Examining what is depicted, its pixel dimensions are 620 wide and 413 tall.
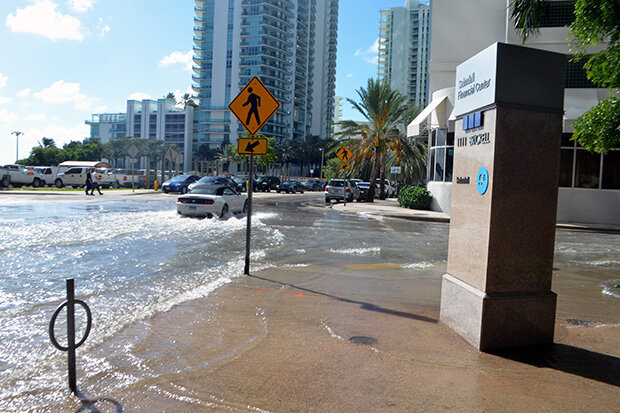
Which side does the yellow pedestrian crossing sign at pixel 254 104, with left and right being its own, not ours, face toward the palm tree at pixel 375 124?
back

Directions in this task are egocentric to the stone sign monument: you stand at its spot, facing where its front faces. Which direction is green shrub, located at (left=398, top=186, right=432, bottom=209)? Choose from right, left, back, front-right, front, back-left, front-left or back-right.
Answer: back-right

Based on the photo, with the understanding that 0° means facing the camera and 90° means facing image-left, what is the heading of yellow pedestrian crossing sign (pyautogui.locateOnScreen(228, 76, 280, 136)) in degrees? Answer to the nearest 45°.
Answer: approximately 0°

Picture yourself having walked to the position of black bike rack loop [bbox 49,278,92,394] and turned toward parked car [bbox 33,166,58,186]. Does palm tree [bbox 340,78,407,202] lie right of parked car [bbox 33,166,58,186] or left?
right

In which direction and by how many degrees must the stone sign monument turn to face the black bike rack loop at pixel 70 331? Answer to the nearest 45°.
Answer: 0° — it already faces it
